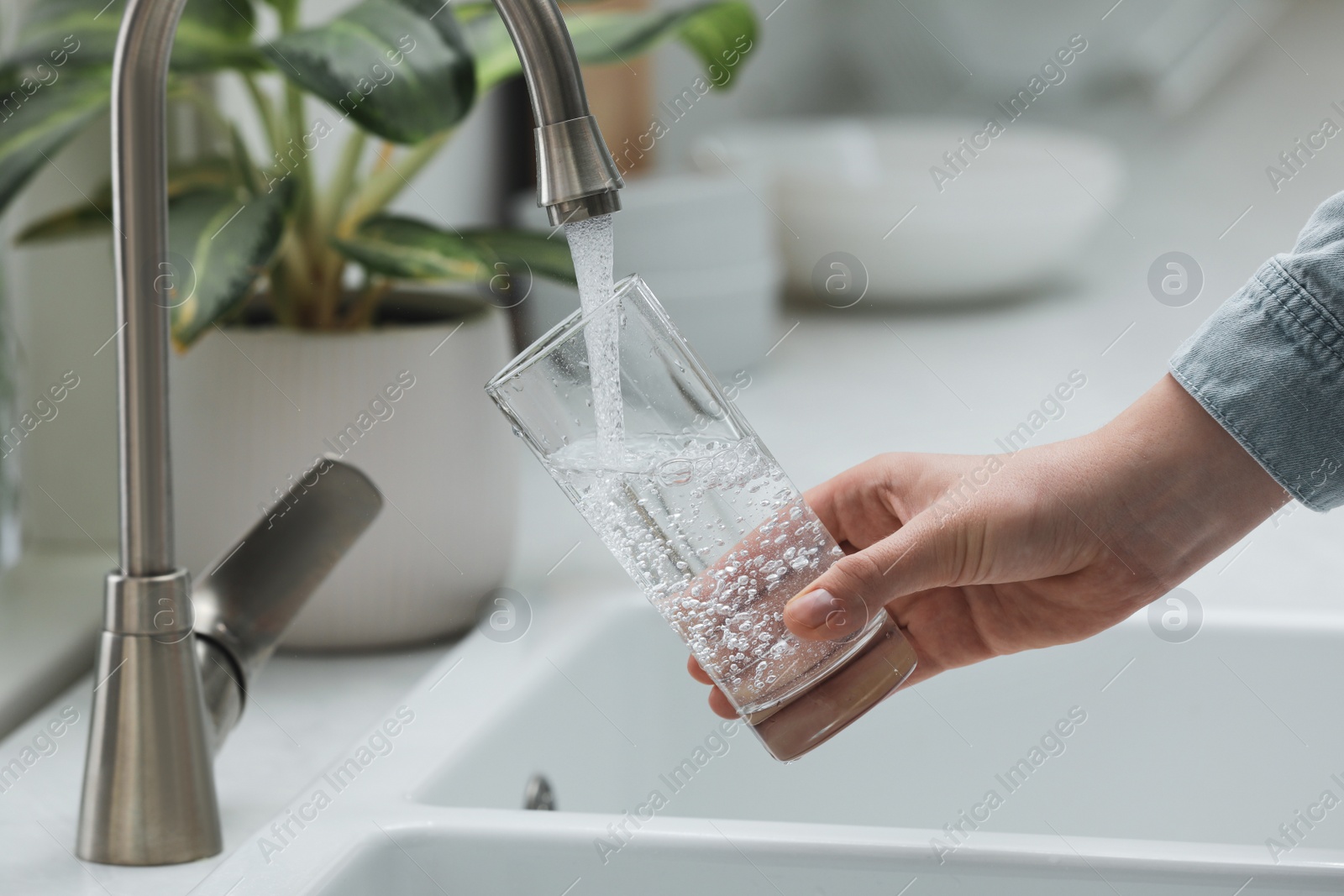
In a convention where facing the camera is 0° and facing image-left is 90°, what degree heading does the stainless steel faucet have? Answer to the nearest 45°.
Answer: approximately 270°
